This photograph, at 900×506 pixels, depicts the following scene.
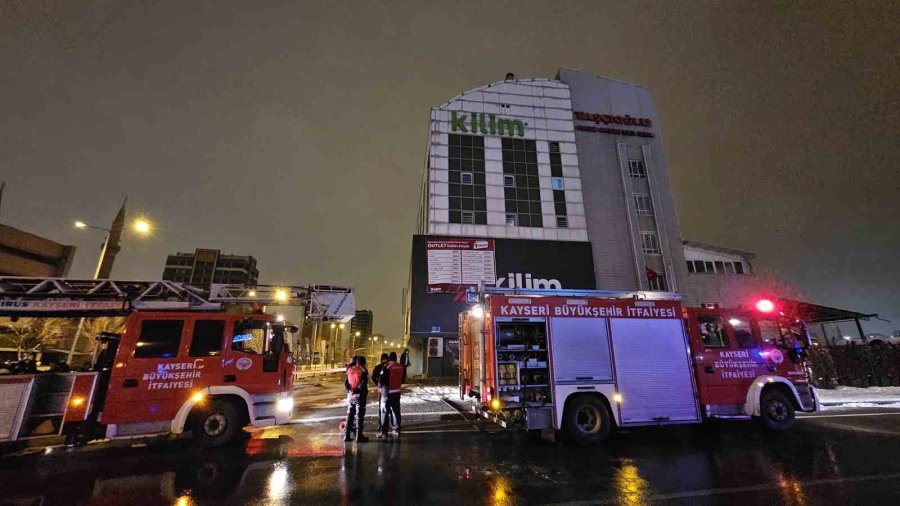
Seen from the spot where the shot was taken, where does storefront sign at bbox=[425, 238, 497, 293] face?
facing the viewer

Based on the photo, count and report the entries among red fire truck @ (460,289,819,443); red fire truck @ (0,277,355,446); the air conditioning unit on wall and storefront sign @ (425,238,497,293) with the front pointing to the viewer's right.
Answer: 2

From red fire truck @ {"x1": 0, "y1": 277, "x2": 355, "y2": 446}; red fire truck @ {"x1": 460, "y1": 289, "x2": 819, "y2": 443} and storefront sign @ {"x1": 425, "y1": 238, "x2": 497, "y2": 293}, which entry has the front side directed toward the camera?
the storefront sign

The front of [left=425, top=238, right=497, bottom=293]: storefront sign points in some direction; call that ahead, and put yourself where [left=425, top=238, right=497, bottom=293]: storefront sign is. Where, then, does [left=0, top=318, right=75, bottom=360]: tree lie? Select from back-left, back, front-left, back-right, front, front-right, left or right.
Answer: right

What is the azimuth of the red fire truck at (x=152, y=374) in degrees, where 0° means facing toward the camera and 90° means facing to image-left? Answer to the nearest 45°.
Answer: approximately 270°

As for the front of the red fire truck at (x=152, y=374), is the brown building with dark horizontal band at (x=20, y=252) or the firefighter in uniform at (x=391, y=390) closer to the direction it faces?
the firefighter in uniform

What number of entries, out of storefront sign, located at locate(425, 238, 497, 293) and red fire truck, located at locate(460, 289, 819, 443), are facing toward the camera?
1

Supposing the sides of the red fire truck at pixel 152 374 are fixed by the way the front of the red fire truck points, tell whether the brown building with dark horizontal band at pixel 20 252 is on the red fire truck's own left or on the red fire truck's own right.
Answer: on the red fire truck's own left

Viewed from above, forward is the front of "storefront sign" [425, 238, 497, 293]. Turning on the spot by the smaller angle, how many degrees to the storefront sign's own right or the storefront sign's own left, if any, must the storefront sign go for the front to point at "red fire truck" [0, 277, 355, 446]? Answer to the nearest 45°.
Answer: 0° — it already faces it

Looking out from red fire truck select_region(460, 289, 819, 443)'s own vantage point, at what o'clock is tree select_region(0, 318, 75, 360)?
The tree is roughly at 6 o'clock from the red fire truck.

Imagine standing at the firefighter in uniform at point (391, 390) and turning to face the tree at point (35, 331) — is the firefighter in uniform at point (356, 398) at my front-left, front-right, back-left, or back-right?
front-left

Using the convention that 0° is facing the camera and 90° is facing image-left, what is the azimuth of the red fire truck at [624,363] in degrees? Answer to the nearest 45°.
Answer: approximately 270°

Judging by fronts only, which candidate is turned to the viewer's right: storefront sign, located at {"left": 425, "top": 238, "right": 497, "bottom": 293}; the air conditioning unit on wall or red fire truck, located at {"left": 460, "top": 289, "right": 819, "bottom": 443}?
the red fire truck

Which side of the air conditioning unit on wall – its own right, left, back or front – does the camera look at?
front

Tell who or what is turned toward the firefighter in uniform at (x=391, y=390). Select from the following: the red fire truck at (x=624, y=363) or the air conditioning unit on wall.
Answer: the air conditioning unit on wall

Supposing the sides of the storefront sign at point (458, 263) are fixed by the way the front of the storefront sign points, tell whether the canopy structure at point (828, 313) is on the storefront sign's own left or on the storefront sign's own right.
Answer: on the storefront sign's own left

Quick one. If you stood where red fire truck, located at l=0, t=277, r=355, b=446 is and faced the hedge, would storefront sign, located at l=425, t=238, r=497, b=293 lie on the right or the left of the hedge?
left

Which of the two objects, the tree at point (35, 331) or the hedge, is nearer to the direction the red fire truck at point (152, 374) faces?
the hedge
